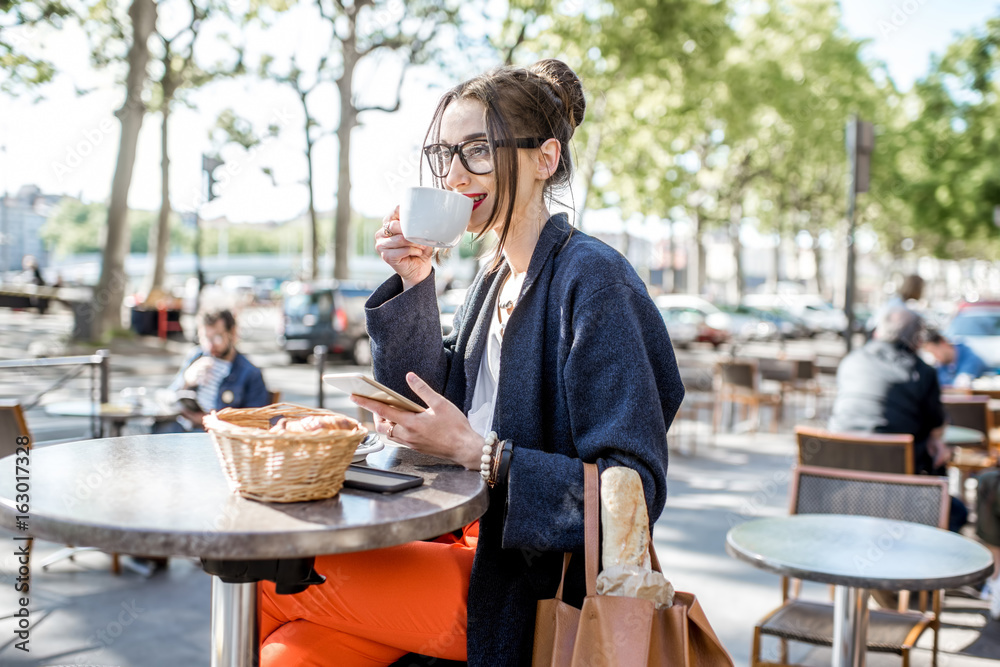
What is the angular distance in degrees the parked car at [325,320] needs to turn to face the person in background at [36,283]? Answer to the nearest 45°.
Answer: approximately 90° to its left

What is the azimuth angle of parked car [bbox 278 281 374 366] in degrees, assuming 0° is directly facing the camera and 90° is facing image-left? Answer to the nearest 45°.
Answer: approximately 225°

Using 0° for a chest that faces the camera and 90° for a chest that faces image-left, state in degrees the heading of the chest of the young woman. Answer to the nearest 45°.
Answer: approximately 90°

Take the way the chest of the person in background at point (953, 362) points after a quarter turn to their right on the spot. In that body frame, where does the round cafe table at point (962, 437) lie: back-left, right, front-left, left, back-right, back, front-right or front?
back-left

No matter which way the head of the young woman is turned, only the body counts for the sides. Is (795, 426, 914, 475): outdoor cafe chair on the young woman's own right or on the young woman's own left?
on the young woman's own right

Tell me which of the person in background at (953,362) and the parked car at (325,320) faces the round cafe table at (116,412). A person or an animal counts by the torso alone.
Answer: the person in background

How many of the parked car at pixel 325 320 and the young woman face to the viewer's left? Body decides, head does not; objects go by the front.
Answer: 1
